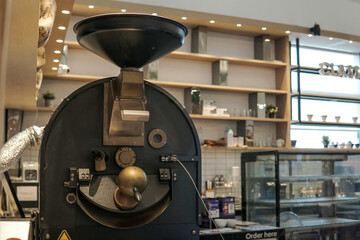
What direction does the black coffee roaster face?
toward the camera

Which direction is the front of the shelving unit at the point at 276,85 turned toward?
toward the camera

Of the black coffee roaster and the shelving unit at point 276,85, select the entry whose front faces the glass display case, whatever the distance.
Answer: the shelving unit

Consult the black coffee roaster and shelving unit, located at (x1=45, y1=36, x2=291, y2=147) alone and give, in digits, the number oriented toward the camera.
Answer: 2

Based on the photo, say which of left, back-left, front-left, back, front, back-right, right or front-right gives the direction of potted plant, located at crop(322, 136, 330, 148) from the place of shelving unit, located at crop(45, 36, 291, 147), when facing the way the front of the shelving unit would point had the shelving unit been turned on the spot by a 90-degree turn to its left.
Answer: front-left

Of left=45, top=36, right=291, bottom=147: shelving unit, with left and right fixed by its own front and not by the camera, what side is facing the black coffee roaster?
front

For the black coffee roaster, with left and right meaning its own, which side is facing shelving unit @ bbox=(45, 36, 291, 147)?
back

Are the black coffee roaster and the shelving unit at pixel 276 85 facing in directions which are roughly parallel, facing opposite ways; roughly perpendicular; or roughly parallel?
roughly parallel

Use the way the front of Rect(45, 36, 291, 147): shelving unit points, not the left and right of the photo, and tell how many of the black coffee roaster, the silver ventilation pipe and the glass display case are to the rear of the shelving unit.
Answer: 0

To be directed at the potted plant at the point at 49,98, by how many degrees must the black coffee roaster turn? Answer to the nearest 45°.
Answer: approximately 180°
